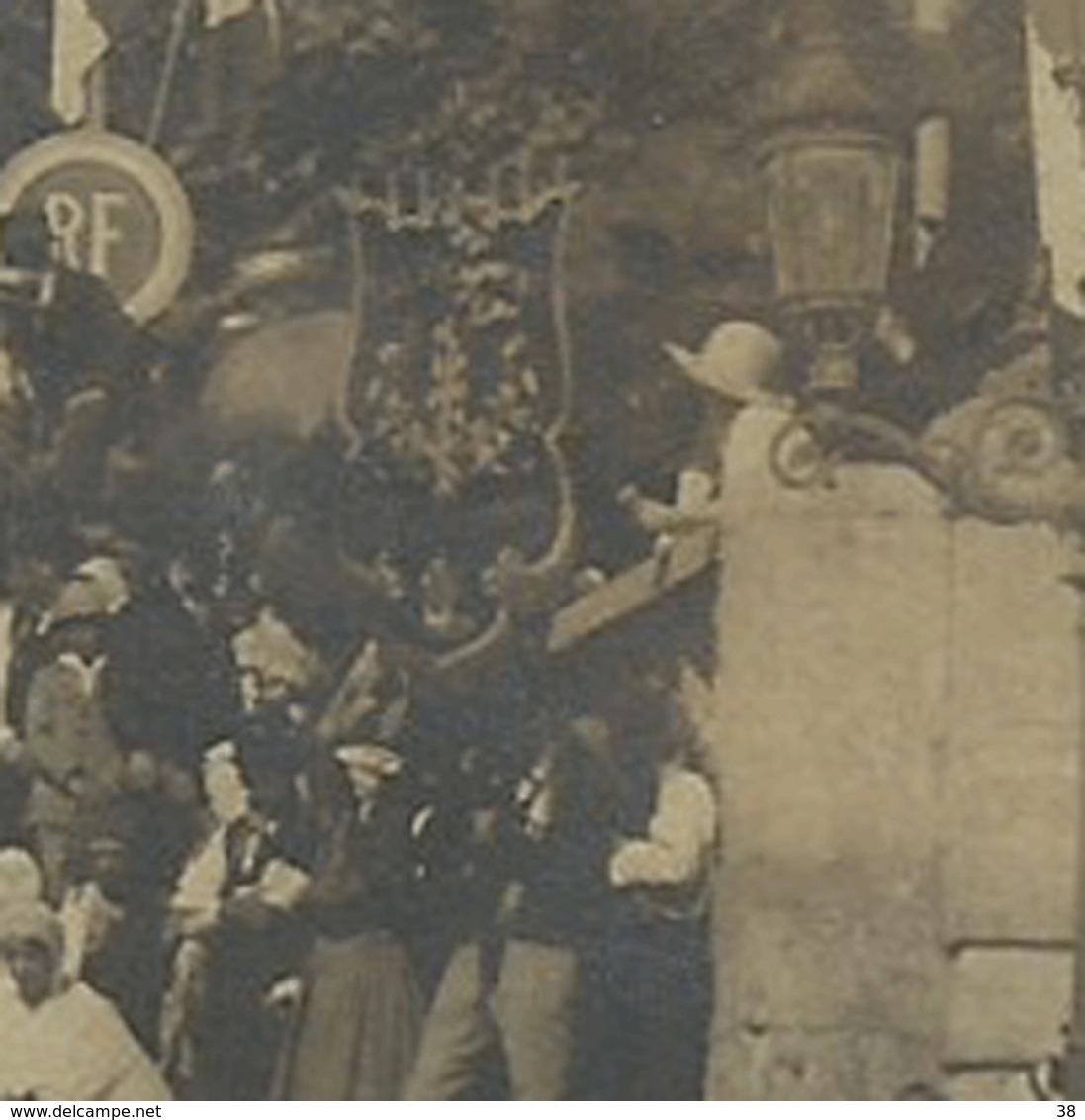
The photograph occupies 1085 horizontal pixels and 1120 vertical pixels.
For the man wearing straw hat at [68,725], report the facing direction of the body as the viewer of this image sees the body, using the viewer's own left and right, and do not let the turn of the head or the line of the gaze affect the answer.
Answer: facing the viewer and to the right of the viewer

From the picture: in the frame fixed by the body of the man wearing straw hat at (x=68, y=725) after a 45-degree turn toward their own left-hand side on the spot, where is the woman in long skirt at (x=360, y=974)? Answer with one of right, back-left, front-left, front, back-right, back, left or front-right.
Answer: front
